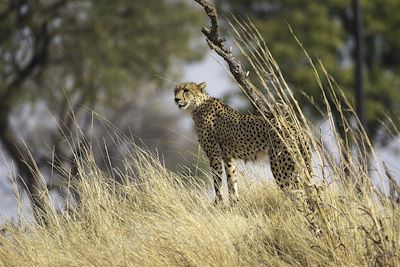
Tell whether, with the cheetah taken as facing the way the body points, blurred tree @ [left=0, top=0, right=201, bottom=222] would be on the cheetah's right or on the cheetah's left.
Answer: on the cheetah's right

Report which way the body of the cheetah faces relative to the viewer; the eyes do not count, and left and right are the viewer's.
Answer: facing to the left of the viewer
